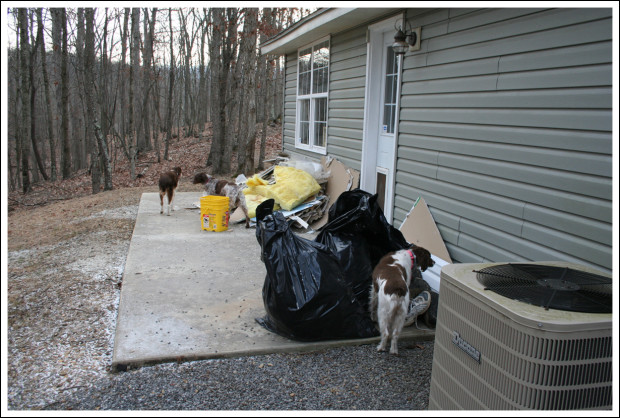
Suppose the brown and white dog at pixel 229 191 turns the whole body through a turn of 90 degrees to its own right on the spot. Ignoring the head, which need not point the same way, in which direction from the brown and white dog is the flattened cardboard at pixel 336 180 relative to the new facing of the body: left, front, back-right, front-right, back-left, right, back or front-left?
right

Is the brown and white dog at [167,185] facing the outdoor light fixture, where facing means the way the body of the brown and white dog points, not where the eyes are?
no

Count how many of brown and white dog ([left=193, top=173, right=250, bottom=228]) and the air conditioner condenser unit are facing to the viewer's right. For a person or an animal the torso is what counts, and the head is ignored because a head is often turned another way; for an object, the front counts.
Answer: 0

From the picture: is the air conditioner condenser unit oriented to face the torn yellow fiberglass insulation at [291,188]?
no

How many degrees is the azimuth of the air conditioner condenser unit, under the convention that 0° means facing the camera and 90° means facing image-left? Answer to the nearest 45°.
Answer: approximately 45°

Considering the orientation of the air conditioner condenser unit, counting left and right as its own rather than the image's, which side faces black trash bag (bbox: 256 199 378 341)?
right

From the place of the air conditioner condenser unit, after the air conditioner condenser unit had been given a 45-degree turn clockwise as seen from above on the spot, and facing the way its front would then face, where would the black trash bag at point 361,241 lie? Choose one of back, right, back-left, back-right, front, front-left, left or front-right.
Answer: front-right

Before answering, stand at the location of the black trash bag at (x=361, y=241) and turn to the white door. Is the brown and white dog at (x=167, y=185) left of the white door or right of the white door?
left

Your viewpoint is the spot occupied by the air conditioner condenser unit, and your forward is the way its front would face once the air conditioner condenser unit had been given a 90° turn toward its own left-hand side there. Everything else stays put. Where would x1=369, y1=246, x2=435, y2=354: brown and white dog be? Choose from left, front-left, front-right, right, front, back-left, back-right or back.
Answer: back

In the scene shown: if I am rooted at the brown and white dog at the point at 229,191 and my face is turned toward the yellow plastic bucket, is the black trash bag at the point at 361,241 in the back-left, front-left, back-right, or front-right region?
front-left
